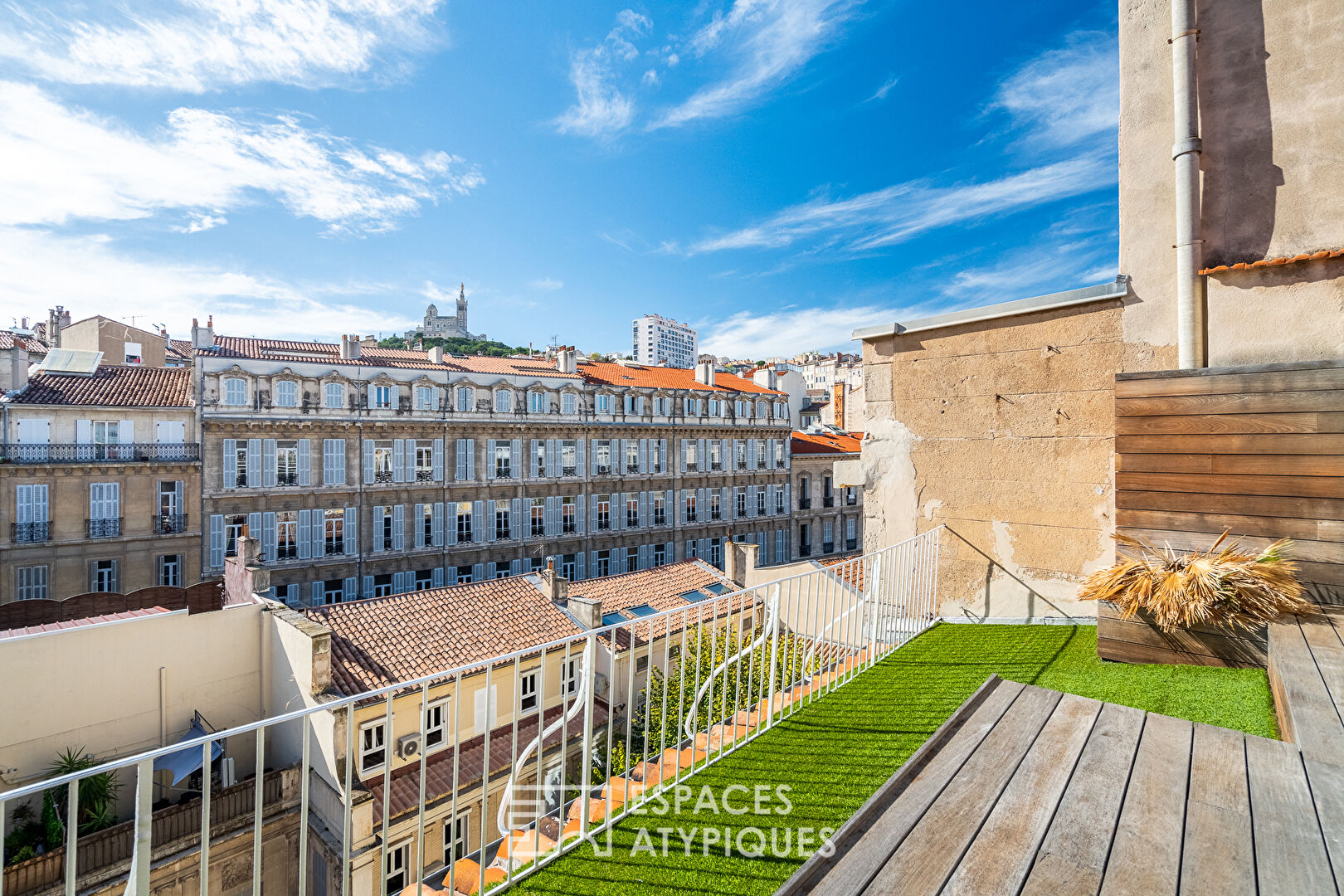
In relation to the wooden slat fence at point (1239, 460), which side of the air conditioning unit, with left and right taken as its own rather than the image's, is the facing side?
front

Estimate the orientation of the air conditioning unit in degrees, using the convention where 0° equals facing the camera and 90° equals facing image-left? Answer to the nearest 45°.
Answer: approximately 315°

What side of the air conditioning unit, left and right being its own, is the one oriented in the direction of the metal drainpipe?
front

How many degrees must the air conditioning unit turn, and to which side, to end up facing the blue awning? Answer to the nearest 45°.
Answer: approximately 135° to its right

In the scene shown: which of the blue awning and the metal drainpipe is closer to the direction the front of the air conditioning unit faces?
the metal drainpipe

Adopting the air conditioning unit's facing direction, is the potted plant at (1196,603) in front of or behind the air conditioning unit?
in front
